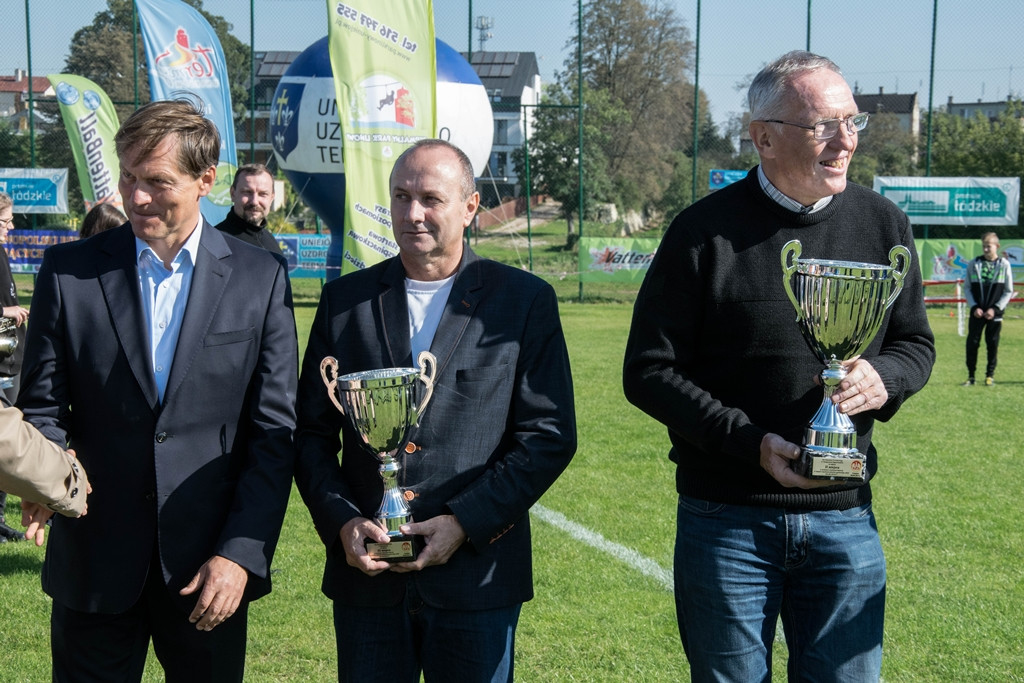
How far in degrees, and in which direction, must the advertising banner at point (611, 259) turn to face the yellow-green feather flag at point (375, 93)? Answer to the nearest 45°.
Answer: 0° — it already faces it

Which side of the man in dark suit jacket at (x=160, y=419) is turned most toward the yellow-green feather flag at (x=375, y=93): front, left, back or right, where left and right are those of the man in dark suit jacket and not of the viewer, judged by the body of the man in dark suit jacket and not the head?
back

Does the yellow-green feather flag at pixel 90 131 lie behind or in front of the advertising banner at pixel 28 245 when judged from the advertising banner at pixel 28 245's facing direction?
in front

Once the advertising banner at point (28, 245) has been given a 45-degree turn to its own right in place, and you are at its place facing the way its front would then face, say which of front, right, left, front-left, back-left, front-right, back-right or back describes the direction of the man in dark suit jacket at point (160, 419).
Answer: front-left

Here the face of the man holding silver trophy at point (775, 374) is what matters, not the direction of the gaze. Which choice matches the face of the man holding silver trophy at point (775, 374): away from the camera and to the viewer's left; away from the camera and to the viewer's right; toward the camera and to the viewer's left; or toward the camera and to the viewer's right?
toward the camera and to the viewer's right

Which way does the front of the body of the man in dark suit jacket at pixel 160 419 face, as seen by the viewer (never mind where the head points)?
toward the camera

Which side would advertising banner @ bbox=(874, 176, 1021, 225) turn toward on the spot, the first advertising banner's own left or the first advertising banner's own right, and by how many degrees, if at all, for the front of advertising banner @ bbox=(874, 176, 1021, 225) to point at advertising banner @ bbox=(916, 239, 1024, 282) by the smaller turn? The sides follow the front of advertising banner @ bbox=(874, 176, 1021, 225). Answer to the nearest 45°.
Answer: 0° — it already faces it

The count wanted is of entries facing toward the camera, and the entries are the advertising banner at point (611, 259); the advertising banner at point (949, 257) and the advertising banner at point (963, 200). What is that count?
3

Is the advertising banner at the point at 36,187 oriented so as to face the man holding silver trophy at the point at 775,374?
yes

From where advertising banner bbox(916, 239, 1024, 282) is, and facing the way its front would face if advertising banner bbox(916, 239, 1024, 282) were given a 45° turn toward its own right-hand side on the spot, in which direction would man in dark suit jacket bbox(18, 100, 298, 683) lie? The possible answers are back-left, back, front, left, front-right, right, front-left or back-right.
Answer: front-left

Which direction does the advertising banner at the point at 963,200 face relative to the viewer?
toward the camera

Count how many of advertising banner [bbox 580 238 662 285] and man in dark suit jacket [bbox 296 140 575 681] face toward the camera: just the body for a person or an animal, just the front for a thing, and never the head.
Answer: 2

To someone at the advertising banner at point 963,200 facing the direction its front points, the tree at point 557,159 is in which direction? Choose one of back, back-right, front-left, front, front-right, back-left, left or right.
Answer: right

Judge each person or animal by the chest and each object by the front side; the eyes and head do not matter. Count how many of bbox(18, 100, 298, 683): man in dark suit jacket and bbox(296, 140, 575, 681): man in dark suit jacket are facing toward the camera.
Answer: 2

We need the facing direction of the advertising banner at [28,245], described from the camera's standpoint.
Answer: facing the viewer

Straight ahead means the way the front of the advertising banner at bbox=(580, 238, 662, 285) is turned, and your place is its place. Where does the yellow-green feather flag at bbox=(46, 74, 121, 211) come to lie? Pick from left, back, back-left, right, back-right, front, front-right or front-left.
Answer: front-right
